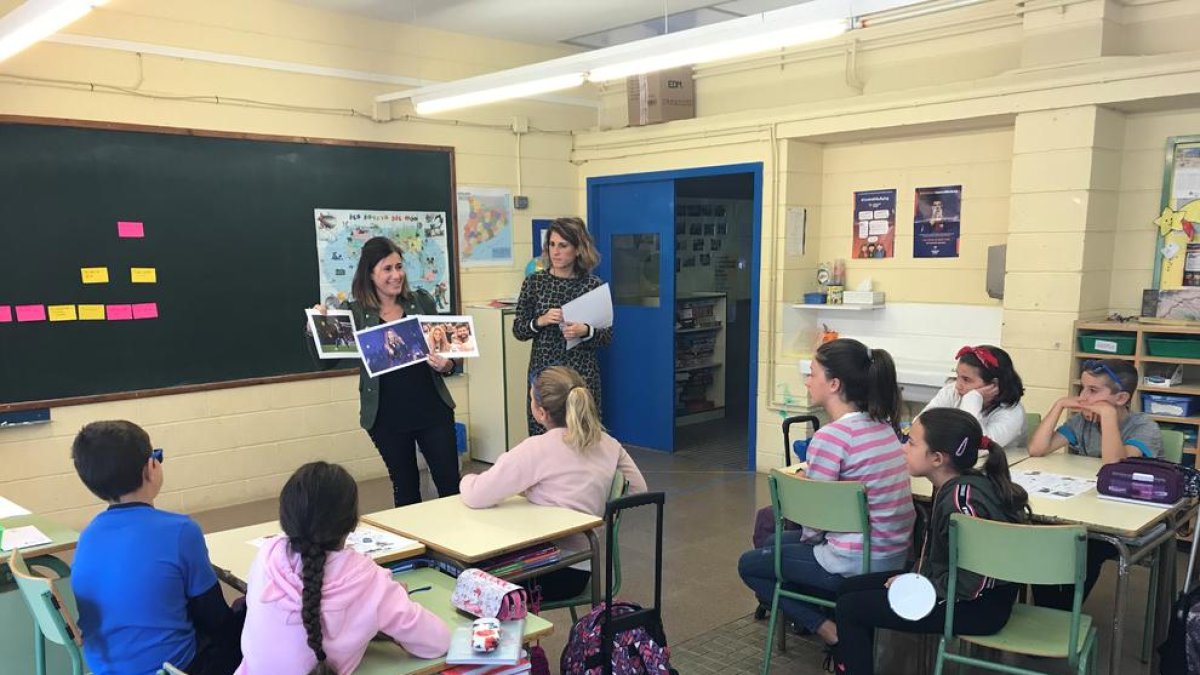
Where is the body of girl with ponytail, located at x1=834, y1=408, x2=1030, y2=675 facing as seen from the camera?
to the viewer's left

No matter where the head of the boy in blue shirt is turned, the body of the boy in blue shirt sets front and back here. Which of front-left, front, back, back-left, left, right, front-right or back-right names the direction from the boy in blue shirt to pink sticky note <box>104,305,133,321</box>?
front-left

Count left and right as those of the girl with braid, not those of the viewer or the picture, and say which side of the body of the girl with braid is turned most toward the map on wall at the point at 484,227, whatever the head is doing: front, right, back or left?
front

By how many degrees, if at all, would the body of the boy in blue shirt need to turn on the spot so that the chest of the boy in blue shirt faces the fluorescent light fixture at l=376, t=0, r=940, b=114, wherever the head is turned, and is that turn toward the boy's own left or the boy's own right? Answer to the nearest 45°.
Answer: approximately 45° to the boy's own right

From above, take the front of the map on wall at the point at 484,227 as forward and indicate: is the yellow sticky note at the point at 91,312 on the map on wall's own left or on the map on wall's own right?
on the map on wall's own right

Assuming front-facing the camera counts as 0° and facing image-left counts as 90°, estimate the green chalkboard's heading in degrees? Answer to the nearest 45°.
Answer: approximately 315°

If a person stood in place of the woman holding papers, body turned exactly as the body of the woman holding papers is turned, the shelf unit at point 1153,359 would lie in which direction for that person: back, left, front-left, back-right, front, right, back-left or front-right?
left

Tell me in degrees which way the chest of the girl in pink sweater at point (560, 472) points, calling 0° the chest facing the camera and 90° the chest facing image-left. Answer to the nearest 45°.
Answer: approximately 135°

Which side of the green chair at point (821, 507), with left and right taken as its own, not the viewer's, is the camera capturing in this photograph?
back

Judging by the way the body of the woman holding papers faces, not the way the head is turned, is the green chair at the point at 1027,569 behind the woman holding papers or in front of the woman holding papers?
in front

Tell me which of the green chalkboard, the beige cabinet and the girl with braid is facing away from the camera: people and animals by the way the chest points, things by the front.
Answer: the girl with braid

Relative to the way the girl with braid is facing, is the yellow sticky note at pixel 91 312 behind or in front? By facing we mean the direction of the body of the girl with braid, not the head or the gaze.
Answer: in front

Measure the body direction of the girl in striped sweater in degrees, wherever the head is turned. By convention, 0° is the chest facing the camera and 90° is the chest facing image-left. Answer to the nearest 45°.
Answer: approximately 90°

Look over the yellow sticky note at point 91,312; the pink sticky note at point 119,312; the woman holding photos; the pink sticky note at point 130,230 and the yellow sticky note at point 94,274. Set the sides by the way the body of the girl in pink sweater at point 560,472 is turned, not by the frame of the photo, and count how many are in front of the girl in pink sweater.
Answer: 5
